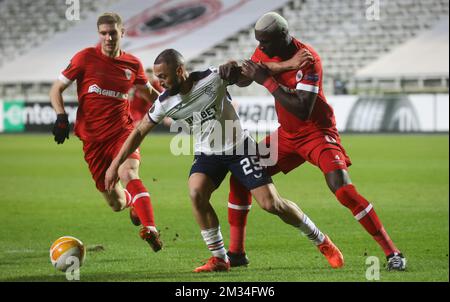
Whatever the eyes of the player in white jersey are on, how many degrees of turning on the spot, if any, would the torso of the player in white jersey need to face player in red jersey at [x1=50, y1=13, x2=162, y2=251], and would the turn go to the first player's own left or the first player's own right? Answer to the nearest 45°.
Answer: approximately 90° to the first player's own right

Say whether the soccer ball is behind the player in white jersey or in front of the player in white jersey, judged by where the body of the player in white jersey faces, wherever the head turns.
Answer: in front

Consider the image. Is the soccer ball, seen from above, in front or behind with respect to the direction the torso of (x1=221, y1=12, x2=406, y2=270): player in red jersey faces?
in front

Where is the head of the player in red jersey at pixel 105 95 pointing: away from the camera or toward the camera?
toward the camera

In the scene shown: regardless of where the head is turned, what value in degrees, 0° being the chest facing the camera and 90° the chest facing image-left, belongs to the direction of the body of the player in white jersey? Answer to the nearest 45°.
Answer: approximately 45°

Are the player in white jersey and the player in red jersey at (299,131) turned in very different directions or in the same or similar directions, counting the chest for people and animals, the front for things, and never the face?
same or similar directions

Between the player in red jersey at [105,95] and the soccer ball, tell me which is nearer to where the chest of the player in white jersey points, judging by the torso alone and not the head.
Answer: the soccer ball

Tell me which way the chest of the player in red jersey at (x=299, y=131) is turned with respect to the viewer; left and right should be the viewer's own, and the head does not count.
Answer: facing the viewer and to the left of the viewer

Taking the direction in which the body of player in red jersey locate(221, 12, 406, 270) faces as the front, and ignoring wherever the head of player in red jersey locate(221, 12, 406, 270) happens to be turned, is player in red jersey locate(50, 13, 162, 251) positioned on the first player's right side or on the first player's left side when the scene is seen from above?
on the first player's right side
